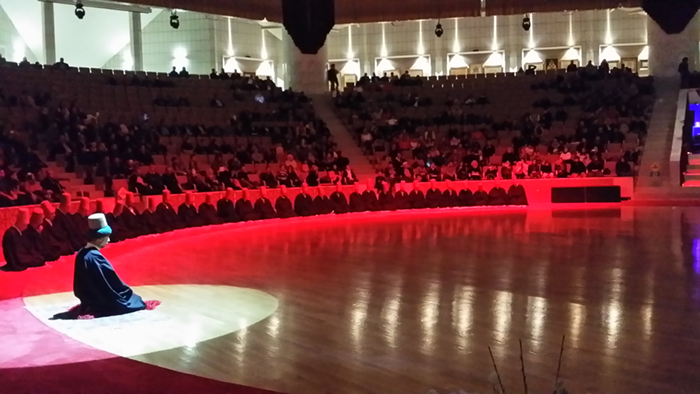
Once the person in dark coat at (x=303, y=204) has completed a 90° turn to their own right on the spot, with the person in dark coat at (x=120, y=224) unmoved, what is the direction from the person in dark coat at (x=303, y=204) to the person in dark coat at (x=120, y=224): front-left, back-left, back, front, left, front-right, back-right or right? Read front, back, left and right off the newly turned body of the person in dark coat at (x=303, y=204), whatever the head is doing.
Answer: front-left

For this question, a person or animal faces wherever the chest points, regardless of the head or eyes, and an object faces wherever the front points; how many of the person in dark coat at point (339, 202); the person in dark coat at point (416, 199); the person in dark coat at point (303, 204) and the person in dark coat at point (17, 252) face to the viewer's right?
1

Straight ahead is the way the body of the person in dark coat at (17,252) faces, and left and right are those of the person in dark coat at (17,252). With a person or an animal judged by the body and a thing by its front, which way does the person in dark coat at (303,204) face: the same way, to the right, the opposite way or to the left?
to the right

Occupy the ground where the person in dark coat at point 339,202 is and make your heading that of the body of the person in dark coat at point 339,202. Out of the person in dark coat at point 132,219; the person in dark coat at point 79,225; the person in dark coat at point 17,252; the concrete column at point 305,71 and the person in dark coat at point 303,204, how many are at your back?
1

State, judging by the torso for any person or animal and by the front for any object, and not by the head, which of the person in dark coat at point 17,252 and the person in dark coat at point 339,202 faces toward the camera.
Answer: the person in dark coat at point 339,202

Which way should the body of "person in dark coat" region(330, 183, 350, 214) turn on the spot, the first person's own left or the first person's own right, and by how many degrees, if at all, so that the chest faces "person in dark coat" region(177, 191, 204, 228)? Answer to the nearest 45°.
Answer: approximately 45° to the first person's own right

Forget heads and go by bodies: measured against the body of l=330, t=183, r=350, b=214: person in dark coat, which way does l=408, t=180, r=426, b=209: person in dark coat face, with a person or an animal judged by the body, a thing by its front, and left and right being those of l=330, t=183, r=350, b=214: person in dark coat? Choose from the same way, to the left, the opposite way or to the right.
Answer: the same way

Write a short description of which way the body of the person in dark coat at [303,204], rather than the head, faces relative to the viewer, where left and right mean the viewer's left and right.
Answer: facing the viewer

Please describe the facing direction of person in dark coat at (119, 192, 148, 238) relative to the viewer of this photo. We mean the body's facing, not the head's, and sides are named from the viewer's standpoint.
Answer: facing the viewer and to the right of the viewer

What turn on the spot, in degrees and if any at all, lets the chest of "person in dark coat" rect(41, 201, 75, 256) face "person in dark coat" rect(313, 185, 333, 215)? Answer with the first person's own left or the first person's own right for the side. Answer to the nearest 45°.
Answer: approximately 90° to the first person's own left

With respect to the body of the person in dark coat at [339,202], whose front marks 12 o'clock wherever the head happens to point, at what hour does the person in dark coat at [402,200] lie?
the person in dark coat at [402,200] is roughly at 8 o'clock from the person in dark coat at [339,202].

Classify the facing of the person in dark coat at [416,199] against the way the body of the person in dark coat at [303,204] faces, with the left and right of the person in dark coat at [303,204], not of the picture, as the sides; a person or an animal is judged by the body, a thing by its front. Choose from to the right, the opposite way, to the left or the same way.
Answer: the same way

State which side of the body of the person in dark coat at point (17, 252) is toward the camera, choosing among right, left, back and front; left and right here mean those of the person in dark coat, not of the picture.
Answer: right

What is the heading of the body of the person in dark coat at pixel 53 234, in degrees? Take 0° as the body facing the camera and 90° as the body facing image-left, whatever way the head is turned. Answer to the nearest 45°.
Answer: approximately 315°

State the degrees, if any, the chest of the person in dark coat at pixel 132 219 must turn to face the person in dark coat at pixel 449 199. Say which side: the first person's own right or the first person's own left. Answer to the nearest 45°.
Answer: approximately 90° to the first person's own left

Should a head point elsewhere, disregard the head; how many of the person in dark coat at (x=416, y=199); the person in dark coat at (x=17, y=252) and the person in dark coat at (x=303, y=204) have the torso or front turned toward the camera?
2
